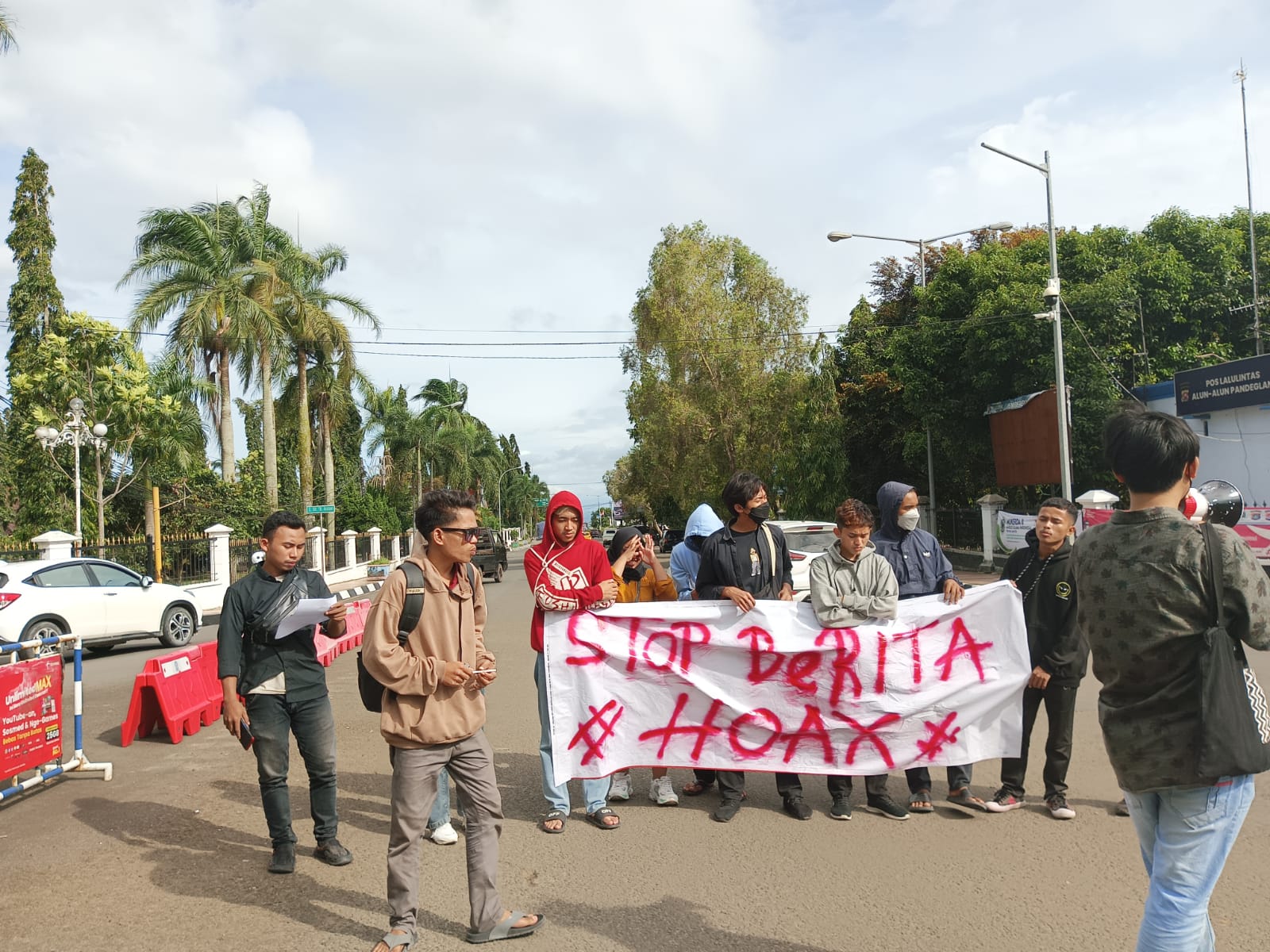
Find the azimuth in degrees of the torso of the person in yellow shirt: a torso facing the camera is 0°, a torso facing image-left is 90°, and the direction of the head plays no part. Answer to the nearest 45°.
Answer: approximately 0°

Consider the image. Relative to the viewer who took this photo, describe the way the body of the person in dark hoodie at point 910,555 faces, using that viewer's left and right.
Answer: facing the viewer

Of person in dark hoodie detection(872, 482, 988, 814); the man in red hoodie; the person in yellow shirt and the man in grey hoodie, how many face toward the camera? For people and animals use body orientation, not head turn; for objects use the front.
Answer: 4

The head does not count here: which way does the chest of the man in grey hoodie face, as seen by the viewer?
toward the camera

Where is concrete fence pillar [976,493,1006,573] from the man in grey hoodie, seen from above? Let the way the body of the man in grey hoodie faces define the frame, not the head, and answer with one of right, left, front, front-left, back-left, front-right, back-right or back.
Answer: back

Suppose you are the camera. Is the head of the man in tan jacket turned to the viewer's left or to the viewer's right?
to the viewer's right

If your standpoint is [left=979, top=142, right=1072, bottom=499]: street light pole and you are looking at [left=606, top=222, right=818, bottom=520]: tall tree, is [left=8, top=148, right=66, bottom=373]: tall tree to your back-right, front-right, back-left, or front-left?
front-left

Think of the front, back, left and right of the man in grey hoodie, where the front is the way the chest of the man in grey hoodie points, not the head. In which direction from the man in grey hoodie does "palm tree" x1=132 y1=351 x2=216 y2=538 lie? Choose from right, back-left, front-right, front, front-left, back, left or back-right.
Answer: back-right

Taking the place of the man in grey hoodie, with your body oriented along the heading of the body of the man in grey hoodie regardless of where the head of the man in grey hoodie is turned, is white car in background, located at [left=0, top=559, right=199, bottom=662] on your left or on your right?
on your right

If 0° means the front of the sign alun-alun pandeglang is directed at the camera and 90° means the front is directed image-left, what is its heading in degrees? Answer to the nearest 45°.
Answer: approximately 45°

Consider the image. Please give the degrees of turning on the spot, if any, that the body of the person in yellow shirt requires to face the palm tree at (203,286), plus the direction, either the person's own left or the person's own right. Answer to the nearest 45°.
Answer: approximately 135° to the person's own right

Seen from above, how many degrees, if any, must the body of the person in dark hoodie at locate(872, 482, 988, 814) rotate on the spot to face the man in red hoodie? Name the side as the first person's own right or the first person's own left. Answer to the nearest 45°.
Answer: approximately 45° to the first person's own right

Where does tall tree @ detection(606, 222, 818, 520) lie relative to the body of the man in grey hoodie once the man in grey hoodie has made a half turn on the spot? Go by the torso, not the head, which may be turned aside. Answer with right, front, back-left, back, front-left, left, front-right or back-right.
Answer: front

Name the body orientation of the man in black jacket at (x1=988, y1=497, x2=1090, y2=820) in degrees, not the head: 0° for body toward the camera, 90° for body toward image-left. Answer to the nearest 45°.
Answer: approximately 45°

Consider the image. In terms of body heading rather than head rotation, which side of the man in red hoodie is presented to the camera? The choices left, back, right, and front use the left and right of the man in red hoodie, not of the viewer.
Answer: front

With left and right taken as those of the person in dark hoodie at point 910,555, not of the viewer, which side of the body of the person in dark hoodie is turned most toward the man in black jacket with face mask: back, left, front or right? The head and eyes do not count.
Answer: right
